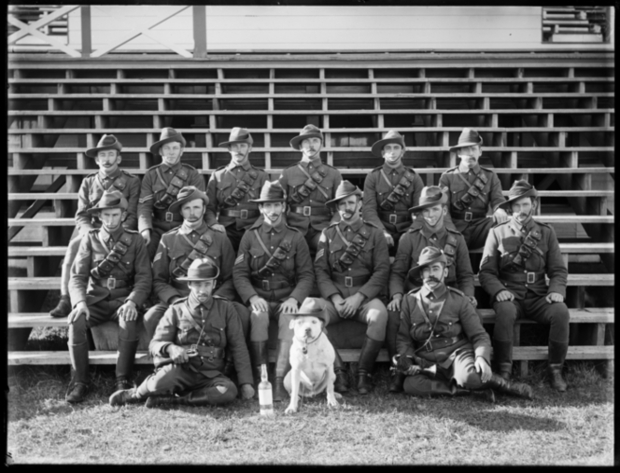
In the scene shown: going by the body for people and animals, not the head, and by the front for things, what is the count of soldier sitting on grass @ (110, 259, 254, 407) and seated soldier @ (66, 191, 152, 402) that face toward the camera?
2

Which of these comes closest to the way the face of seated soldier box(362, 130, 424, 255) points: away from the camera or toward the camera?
toward the camera

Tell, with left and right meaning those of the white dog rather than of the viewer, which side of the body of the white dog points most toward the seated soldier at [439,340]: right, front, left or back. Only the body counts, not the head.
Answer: left

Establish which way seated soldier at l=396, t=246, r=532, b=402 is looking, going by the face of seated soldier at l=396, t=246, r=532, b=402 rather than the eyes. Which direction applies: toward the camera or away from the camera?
toward the camera

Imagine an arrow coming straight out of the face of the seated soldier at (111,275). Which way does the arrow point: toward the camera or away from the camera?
toward the camera

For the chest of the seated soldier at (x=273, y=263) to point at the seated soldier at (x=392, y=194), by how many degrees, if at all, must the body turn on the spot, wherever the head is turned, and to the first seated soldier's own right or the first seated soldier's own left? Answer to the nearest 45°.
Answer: approximately 135° to the first seated soldier's own left

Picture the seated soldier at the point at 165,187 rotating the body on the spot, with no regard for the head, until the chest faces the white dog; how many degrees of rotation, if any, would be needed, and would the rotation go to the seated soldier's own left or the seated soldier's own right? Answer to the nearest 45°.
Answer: approximately 45° to the seated soldier's own left

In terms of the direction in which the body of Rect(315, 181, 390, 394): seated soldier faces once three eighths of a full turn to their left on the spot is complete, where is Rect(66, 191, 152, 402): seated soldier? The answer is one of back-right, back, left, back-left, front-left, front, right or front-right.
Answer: back-left

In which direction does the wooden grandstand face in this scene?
toward the camera

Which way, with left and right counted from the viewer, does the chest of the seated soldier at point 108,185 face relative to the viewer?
facing the viewer

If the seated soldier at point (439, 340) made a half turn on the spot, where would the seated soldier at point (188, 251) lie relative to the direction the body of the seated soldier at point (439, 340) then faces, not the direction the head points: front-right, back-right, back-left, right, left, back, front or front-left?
left

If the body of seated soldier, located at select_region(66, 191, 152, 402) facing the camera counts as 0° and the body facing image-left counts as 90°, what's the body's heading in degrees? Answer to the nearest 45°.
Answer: approximately 0°

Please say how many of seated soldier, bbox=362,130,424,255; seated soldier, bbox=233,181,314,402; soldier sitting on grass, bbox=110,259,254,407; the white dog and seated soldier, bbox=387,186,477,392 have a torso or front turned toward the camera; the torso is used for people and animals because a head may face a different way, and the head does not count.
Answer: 5

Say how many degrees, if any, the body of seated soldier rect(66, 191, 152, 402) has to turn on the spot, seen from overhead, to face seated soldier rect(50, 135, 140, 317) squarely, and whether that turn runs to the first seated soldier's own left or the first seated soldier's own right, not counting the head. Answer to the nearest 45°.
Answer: approximately 180°

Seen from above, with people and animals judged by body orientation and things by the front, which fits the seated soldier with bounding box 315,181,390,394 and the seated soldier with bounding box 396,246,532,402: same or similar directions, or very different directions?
same or similar directions

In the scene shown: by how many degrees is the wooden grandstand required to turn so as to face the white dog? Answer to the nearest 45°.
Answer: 0° — it already faces it
